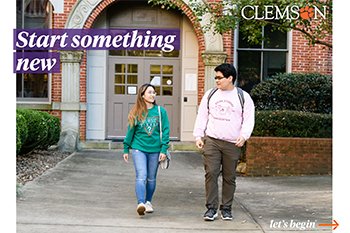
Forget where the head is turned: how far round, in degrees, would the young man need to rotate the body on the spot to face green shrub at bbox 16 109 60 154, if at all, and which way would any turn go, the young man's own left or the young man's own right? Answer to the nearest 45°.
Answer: approximately 135° to the young man's own right

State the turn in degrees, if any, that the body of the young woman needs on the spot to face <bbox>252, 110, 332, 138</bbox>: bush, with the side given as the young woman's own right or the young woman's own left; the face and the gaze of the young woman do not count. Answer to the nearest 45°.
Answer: approximately 135° to the young woman's own left

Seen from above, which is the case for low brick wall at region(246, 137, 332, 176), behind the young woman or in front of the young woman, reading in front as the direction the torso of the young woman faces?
behind

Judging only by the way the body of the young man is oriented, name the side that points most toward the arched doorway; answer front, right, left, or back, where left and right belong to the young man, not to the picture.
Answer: back

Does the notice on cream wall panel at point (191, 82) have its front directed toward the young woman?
yes

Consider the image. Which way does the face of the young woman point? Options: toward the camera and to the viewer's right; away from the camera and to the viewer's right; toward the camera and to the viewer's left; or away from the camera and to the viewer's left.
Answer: toward the camera and to the viewer's right

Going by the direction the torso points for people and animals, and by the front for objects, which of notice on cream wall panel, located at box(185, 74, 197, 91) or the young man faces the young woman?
the notice on cream wall panel

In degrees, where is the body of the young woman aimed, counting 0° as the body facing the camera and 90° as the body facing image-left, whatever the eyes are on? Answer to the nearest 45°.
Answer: approximately 0°

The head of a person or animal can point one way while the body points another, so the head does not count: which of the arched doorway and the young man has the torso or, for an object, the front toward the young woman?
the arched doorway

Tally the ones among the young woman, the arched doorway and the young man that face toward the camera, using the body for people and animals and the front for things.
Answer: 3
